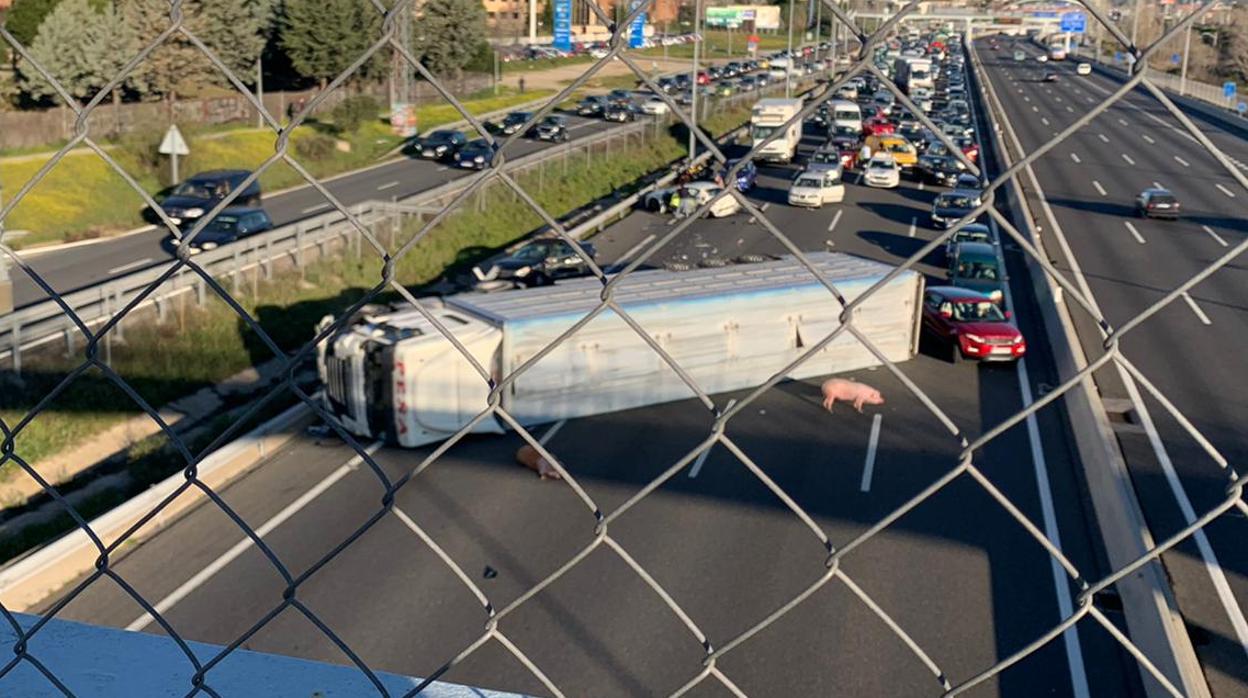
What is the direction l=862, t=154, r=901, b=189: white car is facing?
toward the camera

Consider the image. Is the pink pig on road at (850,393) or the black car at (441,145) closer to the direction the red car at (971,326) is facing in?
the pink pig on road

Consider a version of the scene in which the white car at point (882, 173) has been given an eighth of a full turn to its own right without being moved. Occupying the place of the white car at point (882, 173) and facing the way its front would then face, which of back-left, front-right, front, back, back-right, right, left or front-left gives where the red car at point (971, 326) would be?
front-left

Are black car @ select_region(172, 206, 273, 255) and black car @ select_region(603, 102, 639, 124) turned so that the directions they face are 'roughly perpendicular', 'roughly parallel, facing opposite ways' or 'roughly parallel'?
roughly parallel

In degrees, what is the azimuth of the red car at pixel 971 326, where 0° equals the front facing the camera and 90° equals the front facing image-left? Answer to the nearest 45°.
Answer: approximately 315°

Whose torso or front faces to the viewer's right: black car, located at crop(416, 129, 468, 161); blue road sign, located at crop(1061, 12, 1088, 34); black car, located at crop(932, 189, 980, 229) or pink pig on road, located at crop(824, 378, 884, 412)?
the pink pig on road

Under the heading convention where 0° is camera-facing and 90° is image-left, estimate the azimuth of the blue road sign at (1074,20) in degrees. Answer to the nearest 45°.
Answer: approximately 0°

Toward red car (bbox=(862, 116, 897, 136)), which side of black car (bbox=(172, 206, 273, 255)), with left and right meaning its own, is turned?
back

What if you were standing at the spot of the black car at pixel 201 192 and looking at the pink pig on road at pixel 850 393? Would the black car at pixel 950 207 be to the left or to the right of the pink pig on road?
left

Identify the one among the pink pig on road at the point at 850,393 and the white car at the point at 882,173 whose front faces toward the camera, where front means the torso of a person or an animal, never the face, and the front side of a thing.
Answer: the white car

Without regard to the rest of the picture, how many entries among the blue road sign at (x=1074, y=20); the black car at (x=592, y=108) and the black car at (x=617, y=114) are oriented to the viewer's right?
0

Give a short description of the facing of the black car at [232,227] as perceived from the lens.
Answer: facing the viewer and to the left of the viewer
